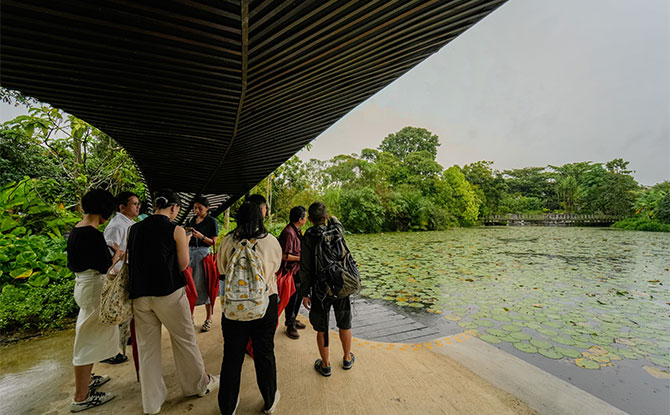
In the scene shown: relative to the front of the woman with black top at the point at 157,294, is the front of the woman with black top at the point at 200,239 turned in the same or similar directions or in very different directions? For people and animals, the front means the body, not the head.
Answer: very different directions

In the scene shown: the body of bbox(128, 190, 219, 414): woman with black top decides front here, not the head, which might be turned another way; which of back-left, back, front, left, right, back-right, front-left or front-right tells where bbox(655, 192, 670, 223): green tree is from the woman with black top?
front-right

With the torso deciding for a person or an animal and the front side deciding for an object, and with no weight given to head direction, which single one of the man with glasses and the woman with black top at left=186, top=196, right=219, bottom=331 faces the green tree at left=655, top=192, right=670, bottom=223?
the man with glasses

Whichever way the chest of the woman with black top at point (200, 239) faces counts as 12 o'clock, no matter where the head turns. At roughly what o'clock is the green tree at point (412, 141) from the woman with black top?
The green tree is roughly at 6 o'clock from the woman with black top.

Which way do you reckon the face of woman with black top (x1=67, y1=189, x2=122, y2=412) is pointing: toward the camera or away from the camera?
away from the camera

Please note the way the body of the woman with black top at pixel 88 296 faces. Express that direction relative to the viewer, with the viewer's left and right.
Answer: facing away from the viewer and to the right of the viewer

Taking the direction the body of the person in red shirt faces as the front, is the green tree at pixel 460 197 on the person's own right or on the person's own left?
on the person's own left
